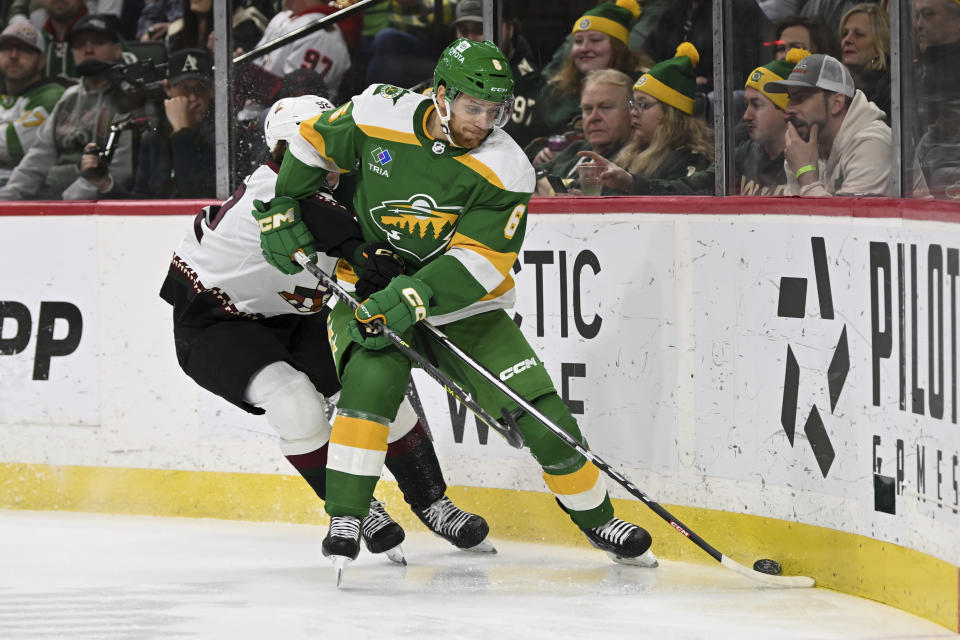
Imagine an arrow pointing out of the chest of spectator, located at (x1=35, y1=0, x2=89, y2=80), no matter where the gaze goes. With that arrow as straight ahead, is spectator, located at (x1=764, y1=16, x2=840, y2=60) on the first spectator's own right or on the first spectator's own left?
on the first spectator's own left

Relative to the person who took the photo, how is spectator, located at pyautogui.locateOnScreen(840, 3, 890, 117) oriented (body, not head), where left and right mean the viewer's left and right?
facing the viewer and to the left of the viewer

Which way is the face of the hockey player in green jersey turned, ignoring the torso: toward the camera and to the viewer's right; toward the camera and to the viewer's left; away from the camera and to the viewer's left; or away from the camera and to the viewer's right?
toward the camera and to the viewer's right

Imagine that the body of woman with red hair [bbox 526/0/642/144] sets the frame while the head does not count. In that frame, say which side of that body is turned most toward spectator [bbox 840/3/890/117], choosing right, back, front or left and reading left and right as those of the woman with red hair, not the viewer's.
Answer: left

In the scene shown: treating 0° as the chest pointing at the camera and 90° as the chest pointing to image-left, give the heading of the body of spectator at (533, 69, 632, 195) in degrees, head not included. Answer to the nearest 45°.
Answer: approximately 45°

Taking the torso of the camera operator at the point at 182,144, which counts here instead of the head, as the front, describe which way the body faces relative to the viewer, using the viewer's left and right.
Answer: facing the viewer

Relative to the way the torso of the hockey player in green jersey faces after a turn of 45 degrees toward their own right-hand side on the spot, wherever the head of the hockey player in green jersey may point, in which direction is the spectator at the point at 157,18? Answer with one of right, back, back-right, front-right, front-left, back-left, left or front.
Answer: right

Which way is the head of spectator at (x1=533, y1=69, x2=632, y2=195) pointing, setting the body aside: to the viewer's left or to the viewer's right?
to the viewer's left

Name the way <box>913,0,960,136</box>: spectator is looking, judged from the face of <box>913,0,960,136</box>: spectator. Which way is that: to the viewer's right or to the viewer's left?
to the viewer's left

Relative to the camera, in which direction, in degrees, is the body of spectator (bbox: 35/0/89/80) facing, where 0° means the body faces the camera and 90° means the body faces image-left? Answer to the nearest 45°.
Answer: approximately 0°
